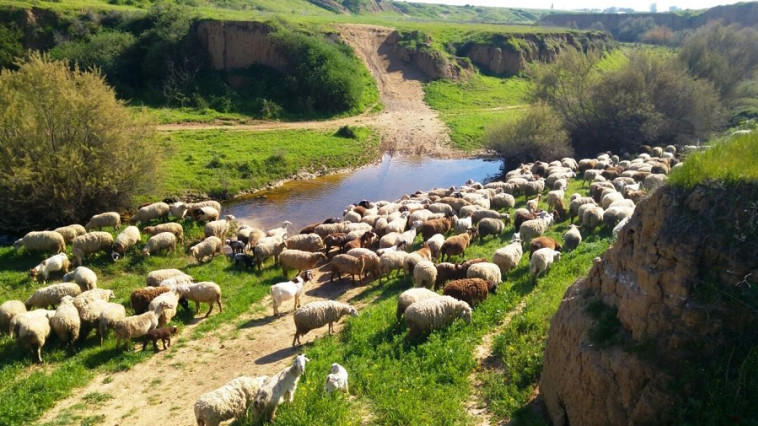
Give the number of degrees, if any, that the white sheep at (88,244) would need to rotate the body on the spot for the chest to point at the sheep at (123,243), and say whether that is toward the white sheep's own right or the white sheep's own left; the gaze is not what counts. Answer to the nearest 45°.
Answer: approximately 180°

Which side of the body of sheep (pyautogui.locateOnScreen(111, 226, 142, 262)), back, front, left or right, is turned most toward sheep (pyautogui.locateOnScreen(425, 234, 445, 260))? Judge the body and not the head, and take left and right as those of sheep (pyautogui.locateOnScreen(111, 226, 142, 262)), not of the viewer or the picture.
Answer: left

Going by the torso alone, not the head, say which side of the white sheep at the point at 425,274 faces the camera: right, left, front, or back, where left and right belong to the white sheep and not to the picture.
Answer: back

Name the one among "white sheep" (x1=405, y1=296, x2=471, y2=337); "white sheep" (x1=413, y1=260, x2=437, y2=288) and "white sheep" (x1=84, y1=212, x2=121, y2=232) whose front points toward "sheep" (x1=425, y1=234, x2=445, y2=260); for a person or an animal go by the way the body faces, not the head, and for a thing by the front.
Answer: "white sheep" (x1=413, y1=260, x2=437, y2=288)

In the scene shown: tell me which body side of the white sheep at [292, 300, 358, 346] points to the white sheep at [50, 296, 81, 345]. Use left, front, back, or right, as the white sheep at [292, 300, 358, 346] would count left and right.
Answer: back

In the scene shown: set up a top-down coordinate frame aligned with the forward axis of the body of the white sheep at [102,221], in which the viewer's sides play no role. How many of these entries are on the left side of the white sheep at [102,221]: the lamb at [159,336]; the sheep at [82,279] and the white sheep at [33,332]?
3

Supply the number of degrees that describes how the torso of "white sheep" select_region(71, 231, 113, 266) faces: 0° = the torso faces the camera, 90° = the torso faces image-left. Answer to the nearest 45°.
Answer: approximately 90°

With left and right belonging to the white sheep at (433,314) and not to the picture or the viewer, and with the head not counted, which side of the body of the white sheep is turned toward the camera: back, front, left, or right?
right
